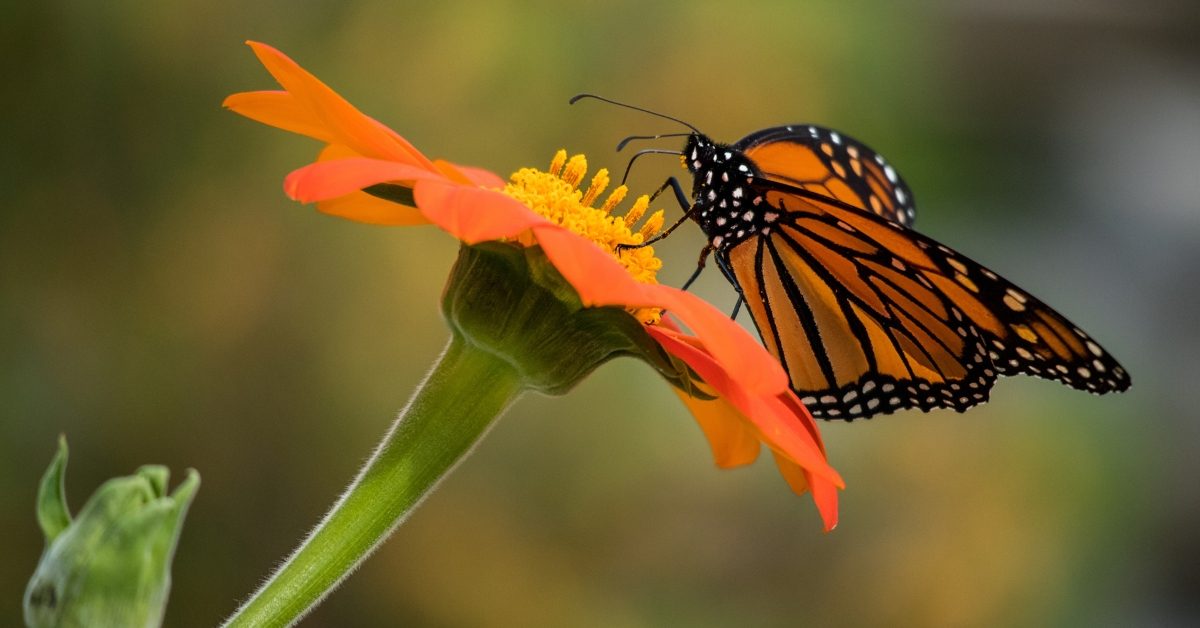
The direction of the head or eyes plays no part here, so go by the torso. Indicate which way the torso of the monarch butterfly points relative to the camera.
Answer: to the viewer's left

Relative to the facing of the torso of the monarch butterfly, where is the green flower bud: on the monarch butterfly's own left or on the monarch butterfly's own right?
on the monarch butterfly's own left
